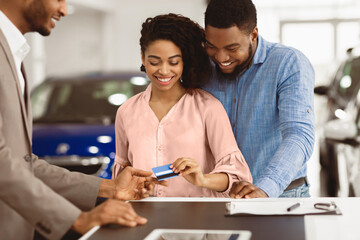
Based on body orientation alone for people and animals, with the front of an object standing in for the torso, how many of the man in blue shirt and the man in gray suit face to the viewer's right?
1

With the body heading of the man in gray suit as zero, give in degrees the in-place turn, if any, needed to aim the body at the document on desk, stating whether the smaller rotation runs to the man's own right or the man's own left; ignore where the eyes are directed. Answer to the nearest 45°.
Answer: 0° — they already face it

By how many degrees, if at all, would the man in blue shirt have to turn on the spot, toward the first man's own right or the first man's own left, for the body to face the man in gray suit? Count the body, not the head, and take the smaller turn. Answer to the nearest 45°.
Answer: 0° — they already face them

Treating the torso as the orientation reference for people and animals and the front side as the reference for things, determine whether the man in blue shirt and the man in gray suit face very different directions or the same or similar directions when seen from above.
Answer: very different directions

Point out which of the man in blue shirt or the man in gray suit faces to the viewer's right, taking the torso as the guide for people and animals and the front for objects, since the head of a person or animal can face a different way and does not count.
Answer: the man in gray suit

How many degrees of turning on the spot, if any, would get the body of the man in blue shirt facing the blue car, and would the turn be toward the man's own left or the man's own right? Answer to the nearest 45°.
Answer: approximately 90° to the man's own right

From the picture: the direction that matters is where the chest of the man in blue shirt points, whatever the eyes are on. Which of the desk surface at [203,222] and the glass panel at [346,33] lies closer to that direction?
the desk surface

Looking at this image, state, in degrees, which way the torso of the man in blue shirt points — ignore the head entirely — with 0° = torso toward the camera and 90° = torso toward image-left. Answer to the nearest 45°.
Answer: approximately 45°

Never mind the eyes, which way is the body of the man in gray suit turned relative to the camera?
to the viewer's right

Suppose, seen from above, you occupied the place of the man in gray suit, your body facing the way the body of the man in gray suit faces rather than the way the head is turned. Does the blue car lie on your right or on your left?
on your left

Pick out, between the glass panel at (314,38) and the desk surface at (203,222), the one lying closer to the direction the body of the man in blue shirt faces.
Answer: the desk surface

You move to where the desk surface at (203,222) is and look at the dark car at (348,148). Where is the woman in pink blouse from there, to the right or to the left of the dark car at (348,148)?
left
